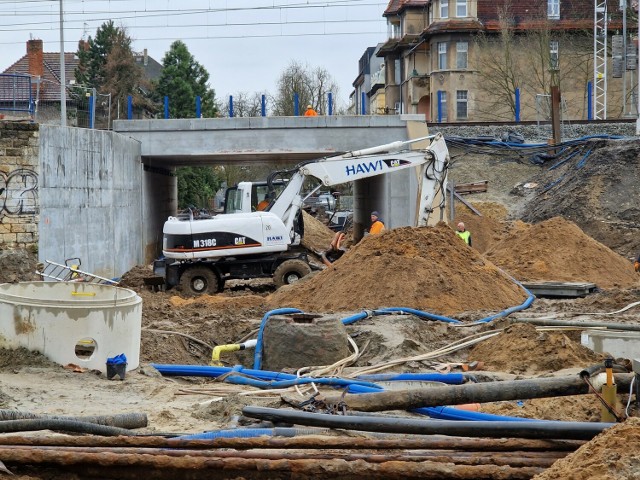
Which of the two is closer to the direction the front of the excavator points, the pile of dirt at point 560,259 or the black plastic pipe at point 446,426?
the pile of dirt

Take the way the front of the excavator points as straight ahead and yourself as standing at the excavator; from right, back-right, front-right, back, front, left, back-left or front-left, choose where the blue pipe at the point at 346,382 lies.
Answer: right

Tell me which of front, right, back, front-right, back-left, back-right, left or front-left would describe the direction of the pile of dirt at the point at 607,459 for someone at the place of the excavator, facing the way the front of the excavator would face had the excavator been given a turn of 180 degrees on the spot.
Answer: left

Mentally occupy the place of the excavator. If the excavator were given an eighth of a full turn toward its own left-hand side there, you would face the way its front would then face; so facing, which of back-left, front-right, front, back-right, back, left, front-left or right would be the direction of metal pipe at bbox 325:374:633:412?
back-right

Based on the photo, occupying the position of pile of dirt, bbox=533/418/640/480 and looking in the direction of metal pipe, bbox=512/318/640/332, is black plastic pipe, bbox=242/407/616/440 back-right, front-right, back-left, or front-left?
front-left

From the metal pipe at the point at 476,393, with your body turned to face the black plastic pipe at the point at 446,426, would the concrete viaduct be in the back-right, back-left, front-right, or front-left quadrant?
back-right

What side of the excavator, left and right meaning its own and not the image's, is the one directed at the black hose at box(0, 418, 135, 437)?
right

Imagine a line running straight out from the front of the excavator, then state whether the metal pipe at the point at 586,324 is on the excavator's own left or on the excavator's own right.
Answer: on the excavator's own right

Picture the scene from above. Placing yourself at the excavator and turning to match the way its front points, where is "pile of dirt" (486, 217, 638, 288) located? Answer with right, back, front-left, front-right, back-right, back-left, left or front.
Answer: front

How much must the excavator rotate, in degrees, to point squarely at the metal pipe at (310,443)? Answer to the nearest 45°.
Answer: approximately 90° to its right

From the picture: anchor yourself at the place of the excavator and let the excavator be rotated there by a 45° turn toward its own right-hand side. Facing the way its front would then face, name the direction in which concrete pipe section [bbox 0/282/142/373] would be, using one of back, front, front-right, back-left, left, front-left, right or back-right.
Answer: front-right

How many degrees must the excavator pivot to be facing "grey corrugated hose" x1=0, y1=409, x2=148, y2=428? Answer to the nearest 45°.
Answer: approximately 90° to its right

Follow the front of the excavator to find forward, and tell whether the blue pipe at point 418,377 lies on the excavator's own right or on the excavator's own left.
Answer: on the excavator's own right

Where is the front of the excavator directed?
to the viewer's right

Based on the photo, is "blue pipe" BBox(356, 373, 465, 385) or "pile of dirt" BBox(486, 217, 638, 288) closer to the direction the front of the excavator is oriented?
the pile of dirt

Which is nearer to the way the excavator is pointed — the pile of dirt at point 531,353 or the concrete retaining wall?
the pile of dirt
